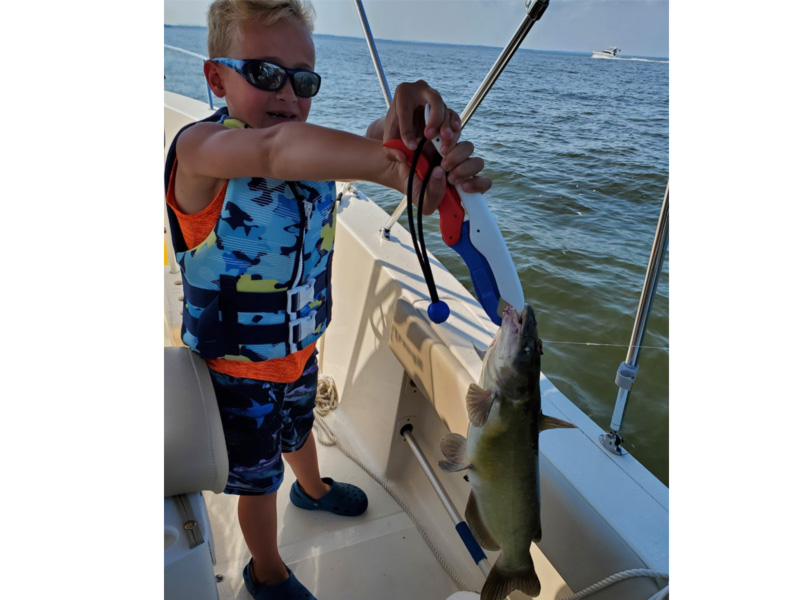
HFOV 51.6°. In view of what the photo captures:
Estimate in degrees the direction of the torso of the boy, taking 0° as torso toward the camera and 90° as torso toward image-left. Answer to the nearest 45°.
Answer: approximately 315°

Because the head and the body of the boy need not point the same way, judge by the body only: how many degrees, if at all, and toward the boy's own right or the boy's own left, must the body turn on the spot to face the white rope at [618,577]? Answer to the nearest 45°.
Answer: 0° — they already face it
